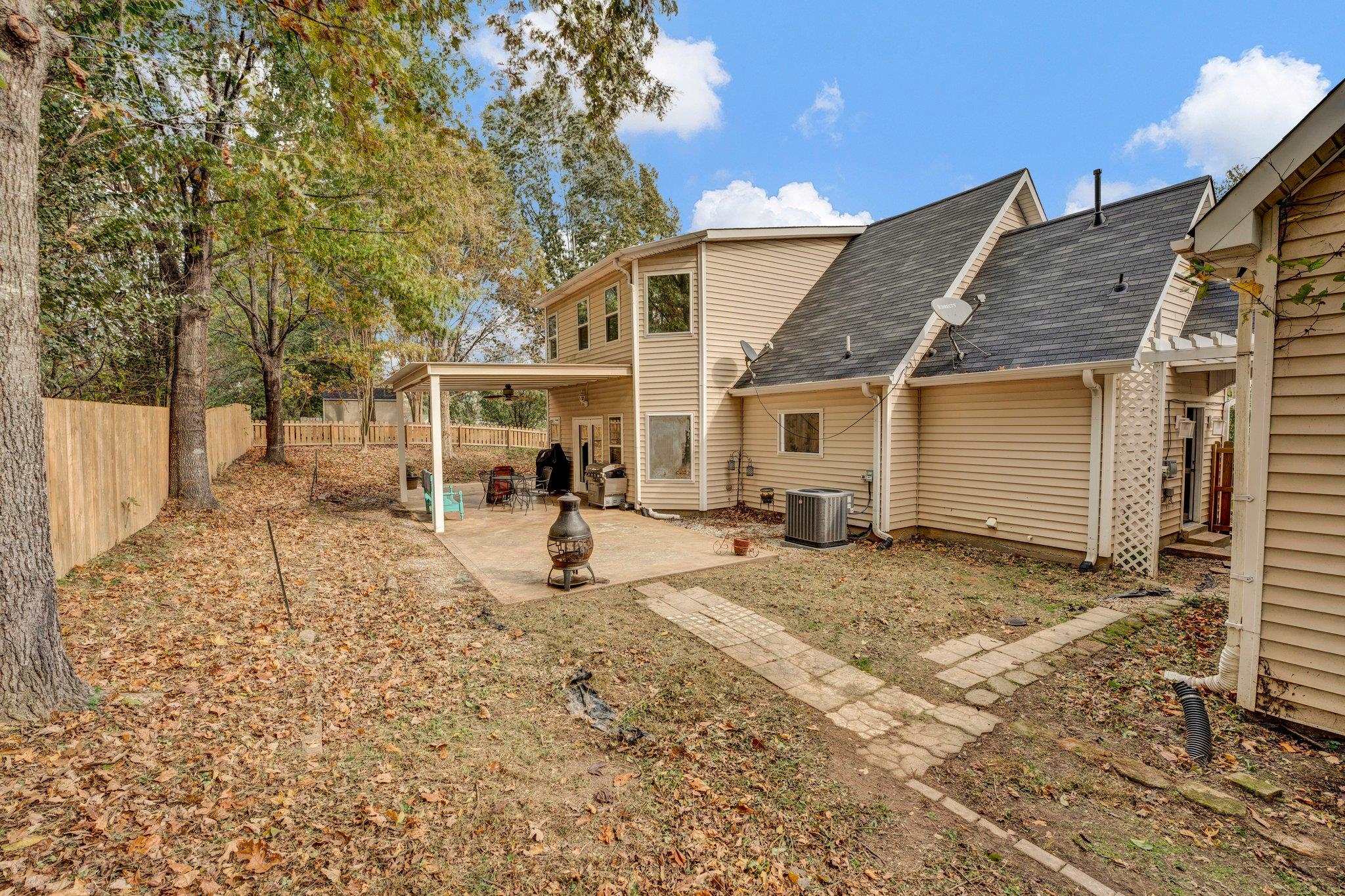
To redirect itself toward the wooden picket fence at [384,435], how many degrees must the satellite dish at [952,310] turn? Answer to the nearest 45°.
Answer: approximately 135° to its right

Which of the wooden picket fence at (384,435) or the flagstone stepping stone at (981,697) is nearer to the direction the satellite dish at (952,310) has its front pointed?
the flagstone stepping stone

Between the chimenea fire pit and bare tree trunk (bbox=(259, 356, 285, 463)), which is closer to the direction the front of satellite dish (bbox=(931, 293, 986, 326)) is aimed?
the chimenea fire pit

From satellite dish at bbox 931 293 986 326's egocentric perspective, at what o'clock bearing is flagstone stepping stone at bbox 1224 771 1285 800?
The flagstone stepping stone is roughly at 1 o'clock from the satellite dish.

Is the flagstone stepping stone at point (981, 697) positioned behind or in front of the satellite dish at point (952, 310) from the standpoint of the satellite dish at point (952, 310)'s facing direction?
in front

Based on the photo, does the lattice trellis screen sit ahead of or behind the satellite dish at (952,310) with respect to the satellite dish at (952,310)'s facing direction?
ahead

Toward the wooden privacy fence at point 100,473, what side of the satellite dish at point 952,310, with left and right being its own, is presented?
right

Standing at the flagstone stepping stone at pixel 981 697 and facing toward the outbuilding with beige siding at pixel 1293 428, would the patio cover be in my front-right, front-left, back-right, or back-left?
back-left

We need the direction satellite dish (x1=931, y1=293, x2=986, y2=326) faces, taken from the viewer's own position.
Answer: facing the viewer and to the right of the viewer

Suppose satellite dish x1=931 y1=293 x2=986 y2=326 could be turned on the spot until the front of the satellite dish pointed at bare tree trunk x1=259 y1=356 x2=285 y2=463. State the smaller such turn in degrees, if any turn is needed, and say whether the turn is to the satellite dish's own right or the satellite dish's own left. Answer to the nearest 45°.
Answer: approximately 135° to the satellite dish's own right

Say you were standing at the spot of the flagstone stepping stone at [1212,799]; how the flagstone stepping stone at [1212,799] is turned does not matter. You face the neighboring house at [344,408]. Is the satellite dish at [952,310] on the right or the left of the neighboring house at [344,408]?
right
